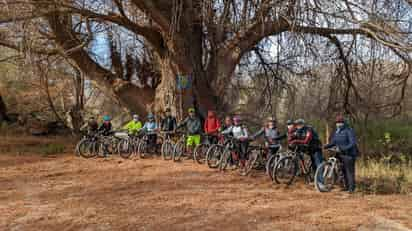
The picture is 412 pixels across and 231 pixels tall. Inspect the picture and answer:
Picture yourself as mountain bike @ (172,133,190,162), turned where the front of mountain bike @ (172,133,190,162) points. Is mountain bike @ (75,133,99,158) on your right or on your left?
on your right

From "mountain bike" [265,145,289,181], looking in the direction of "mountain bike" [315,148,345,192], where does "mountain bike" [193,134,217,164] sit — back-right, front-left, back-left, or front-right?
back-left

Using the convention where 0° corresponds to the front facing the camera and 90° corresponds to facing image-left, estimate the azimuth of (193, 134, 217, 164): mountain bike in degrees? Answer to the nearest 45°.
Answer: approximately 45°

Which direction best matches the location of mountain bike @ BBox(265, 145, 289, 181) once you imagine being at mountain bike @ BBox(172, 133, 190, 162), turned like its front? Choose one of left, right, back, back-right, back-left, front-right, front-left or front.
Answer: left

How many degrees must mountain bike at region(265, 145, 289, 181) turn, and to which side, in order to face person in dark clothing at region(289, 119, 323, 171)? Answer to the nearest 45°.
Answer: approximately 135° to its left

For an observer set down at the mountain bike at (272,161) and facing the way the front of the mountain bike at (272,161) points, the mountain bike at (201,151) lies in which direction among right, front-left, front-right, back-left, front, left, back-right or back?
right

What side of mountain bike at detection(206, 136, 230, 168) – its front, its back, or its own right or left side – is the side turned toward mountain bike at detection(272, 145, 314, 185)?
left

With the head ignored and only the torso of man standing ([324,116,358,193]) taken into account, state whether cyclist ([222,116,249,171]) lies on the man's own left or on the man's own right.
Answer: on the man's own right
